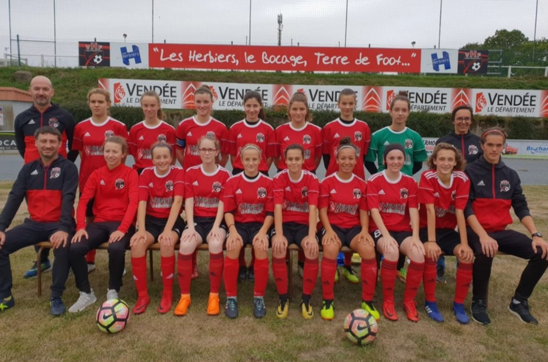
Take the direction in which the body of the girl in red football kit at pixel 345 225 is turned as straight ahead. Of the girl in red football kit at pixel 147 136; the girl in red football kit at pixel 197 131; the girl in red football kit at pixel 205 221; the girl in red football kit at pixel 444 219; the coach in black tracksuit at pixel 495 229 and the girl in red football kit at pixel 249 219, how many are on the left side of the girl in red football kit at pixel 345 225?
2

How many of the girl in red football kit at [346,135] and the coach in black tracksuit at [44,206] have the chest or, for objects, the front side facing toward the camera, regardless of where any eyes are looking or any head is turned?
2

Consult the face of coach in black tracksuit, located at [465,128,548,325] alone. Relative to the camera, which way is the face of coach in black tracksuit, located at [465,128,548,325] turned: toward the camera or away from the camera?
toward the camera

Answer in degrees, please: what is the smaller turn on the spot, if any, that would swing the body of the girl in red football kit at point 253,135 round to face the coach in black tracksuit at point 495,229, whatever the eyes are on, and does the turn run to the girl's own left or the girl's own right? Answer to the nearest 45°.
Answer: approximately 45° to the girl's own left

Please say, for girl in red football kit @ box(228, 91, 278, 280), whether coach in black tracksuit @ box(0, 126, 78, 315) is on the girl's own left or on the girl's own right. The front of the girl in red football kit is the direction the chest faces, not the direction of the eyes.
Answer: on the girl's own right

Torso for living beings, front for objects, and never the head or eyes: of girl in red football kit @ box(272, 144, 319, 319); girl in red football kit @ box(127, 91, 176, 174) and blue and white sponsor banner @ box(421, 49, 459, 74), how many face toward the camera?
3

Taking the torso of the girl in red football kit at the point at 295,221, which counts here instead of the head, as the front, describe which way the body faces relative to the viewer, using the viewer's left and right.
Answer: facing the viewer

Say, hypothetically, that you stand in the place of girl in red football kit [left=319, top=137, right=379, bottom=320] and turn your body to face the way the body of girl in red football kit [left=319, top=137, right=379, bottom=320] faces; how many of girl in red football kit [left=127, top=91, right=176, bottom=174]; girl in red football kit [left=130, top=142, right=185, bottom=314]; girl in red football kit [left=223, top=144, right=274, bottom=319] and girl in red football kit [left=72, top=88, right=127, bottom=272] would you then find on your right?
4

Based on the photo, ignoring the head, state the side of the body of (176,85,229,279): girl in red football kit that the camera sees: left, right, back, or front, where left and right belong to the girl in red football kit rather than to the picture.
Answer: front

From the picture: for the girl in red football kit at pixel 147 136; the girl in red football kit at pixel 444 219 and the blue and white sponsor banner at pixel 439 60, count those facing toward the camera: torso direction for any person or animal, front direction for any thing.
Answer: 3

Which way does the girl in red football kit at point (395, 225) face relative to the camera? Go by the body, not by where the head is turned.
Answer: toward the camera

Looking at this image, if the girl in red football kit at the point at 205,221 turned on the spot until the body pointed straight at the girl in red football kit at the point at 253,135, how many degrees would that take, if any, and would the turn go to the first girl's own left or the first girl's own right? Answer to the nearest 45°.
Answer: approximately 135° to the first girl's own left

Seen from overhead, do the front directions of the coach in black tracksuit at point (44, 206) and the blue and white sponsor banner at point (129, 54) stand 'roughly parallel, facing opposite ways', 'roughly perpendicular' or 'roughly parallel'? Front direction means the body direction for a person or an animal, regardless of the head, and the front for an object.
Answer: roughly parallel

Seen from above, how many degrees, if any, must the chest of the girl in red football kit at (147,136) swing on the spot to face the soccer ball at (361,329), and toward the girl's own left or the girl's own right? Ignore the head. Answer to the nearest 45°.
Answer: approximately 45° to the girl's own left
